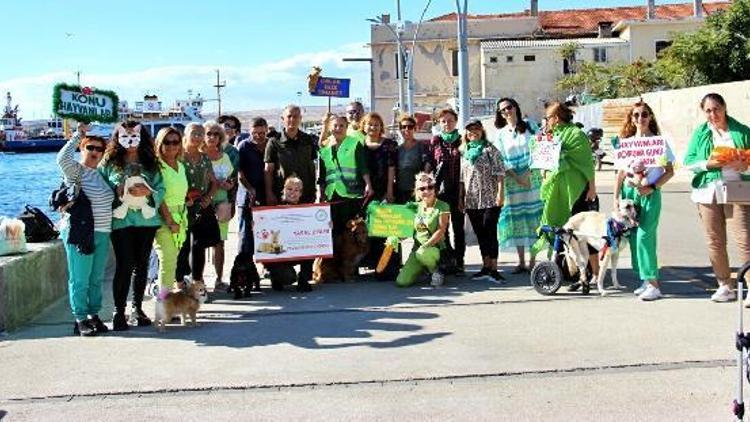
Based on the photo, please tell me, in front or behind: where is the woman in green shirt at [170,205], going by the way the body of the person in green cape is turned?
in front

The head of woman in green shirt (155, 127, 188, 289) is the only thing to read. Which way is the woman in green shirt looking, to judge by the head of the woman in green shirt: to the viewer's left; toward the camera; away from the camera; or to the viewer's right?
toward the camera

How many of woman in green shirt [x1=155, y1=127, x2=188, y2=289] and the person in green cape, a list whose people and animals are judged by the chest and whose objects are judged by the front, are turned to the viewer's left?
1

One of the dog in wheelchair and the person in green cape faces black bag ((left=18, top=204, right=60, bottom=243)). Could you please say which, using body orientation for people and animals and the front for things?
the person in green cape

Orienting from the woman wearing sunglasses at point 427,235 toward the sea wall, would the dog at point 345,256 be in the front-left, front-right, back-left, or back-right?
front-right

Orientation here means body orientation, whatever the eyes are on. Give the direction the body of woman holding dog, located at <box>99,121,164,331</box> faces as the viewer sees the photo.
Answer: toward the camera

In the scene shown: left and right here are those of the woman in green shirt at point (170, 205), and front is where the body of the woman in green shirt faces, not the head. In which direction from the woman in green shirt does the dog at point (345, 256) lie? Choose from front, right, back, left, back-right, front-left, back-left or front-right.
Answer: left

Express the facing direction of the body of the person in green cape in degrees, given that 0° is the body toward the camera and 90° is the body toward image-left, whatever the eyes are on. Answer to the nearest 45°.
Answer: approximately 90°

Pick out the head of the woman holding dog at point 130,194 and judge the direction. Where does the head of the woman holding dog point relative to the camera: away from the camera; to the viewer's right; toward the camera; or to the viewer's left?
toward the camera

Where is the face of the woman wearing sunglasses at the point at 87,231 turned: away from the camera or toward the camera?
toward the camera

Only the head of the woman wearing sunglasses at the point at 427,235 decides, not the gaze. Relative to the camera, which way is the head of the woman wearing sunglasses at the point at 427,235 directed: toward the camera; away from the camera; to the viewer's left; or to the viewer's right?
toward the camera

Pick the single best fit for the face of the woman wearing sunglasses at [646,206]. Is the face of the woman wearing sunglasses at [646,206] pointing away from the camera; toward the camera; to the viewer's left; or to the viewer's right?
toward the camera
